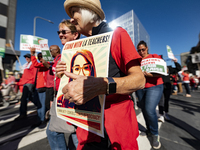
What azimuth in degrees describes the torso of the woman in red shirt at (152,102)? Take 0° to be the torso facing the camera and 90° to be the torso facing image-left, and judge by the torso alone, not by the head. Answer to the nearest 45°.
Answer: approximately 45°

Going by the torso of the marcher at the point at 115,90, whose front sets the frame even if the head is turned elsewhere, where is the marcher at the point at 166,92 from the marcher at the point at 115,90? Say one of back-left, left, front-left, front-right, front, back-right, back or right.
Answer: back-right

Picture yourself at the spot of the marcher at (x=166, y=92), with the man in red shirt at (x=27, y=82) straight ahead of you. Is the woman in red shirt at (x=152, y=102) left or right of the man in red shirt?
left

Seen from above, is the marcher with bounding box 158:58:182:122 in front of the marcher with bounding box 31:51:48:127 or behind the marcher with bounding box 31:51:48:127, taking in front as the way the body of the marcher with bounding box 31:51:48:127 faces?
behind
